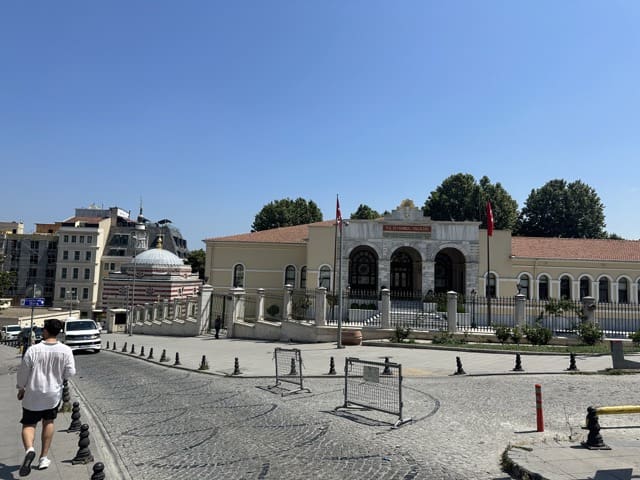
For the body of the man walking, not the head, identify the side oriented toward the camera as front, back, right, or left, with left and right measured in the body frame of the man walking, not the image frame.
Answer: back

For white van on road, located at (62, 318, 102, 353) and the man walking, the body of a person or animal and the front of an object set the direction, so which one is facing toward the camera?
the white van on road

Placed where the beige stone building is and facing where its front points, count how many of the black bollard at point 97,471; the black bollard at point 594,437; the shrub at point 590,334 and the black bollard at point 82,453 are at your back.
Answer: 0

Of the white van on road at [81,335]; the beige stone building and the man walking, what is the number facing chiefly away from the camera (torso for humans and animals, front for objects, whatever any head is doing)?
1

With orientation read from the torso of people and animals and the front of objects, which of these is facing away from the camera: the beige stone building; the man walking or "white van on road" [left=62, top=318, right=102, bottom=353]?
the man walking

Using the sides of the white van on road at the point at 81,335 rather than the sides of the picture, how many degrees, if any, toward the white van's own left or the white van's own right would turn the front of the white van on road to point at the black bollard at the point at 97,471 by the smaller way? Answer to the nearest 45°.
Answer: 0° — it already faces it

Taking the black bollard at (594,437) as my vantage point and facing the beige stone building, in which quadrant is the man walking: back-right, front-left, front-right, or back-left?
back-left

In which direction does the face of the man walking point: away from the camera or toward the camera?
away from the camera

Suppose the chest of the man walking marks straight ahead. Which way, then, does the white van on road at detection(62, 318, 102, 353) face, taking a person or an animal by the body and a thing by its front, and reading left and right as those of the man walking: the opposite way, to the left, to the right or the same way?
the opposite way

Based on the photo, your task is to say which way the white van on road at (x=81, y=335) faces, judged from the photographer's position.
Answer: facing the viewer

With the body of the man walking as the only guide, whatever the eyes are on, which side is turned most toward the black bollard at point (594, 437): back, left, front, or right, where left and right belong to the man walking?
right

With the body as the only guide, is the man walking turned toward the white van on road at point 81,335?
yes

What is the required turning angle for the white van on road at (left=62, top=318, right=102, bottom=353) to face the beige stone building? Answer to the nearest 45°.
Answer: approximately 90° to its left

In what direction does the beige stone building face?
toward the camera

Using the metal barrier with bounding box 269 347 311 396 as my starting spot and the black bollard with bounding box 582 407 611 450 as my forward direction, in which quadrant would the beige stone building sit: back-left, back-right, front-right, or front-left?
back-left

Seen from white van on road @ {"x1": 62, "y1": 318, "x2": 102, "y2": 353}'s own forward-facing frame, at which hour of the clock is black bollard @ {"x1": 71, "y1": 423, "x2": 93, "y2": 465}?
The black bollard is roughly at 12 o'clock from the white van on road.

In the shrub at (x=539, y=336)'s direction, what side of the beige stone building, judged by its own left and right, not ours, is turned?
front

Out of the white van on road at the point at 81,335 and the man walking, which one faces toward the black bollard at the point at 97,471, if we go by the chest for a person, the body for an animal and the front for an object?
the white van on road

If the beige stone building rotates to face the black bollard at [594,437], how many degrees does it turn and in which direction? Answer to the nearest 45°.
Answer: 0° — it already faces it
